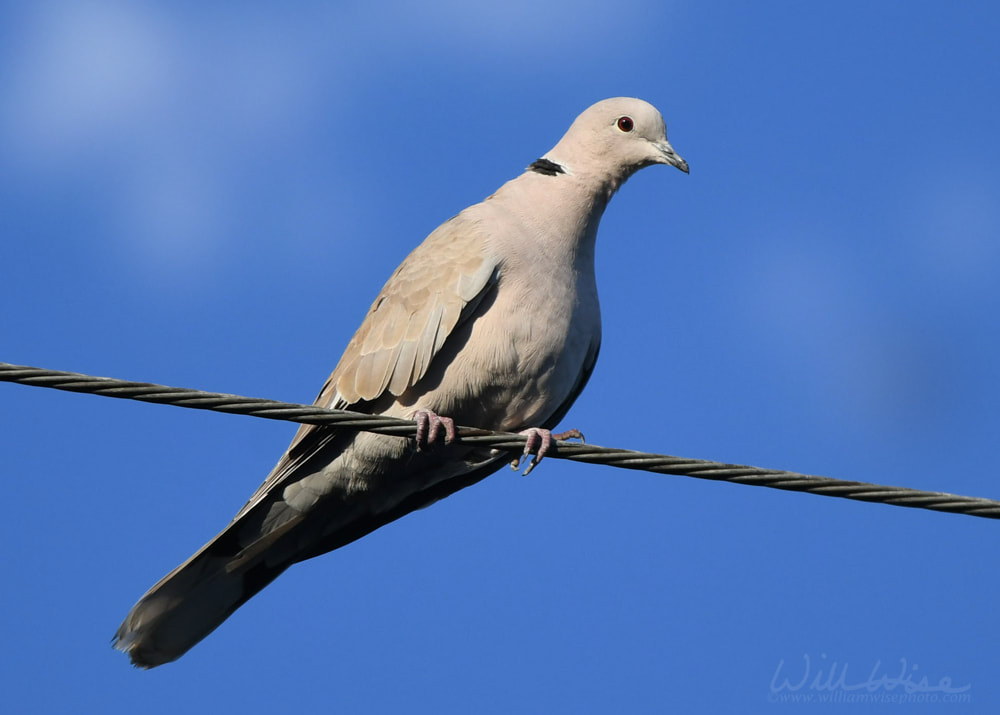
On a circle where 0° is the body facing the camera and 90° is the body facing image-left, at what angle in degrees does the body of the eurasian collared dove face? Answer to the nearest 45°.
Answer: approximately 315°
